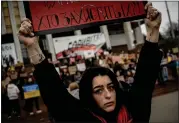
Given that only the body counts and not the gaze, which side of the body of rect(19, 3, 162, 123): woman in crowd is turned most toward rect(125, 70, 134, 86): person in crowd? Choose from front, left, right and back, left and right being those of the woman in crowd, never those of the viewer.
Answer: back

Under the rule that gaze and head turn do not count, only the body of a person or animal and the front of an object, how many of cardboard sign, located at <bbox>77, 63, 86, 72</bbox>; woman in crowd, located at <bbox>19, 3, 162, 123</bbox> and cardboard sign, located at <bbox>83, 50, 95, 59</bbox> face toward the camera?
3

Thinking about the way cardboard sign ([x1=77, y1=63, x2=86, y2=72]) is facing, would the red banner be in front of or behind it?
in front

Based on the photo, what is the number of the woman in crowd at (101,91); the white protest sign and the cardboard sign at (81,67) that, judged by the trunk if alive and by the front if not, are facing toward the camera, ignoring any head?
3

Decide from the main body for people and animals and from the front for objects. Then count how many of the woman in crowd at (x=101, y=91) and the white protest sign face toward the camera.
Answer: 2

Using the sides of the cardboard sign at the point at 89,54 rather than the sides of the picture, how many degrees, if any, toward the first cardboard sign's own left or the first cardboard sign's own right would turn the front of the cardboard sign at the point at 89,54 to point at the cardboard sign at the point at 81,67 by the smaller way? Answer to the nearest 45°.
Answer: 0° — it already faces it

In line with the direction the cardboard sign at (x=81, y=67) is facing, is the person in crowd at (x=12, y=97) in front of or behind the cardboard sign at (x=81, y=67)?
in front
